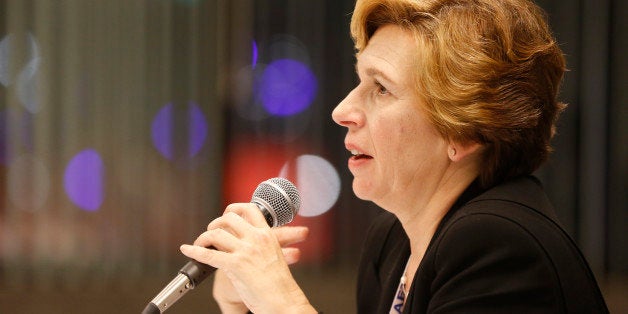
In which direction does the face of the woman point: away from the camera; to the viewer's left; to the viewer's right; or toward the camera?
to the viewer's left

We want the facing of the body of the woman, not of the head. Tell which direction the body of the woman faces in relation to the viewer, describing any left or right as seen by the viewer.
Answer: facing to the left of the viewer
